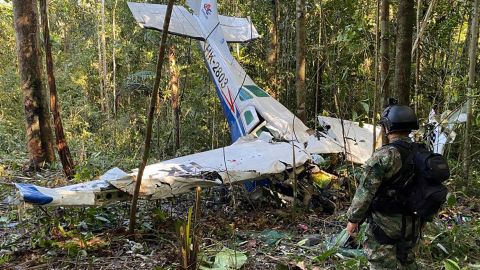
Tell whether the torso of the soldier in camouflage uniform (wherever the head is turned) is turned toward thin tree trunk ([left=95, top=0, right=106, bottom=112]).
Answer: yes

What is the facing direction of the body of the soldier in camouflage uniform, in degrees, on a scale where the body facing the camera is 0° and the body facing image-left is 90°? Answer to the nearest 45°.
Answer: approximately 135°

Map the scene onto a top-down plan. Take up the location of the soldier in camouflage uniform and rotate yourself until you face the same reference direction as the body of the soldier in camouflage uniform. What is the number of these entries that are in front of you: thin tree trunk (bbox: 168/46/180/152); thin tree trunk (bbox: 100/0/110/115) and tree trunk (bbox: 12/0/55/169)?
3

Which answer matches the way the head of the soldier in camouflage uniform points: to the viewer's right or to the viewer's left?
to the viewer's left

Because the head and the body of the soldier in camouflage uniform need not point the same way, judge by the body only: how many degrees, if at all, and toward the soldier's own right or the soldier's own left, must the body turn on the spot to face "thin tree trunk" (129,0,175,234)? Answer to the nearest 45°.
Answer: approximately 45° to the soldier's own left

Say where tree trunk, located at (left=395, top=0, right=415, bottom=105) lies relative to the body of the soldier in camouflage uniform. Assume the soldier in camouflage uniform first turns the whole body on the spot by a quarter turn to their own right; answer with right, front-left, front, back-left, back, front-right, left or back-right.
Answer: front-left

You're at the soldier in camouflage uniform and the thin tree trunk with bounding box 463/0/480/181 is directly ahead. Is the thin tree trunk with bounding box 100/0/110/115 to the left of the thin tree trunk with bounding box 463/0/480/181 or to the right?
left

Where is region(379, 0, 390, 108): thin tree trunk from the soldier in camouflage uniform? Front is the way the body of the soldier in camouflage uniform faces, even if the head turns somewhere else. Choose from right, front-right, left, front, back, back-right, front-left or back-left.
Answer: front-right

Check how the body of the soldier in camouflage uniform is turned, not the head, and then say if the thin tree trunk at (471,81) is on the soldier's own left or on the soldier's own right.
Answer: on the soldier's own right

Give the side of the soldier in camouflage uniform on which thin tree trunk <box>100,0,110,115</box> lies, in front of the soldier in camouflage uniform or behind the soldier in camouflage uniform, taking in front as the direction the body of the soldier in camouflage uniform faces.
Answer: in front

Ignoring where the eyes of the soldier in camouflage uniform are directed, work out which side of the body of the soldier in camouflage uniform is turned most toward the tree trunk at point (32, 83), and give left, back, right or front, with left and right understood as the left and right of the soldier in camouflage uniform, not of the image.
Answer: front

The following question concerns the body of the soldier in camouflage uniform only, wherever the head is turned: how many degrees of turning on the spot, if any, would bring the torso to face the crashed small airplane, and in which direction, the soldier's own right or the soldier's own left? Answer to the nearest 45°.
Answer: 0° — they already face it
